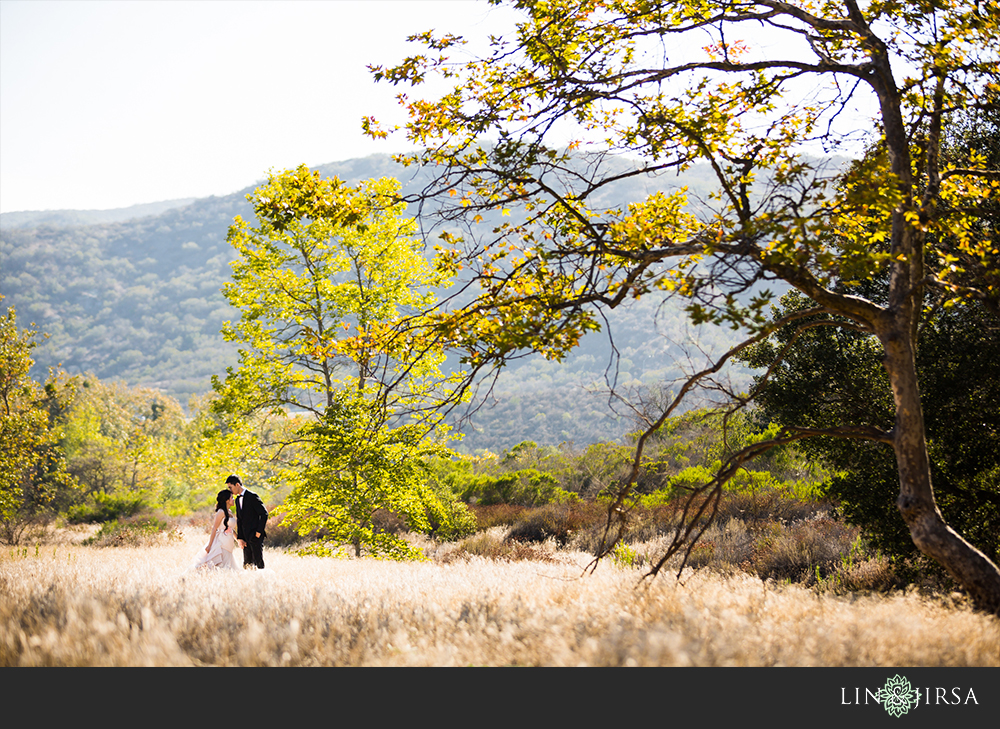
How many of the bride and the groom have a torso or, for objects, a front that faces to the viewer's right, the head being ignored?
1

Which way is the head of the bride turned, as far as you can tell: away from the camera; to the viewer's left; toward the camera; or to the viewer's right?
to the viewer's right

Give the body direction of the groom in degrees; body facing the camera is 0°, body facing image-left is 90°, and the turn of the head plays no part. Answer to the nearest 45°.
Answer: approximately 45°

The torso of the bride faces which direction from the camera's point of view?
to the viewer's right

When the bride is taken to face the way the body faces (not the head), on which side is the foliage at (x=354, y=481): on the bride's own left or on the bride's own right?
on the bride's own left

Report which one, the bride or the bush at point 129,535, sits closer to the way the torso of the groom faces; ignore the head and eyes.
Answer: the bride

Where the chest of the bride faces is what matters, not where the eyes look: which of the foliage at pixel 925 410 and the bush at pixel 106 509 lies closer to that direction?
the foliage
